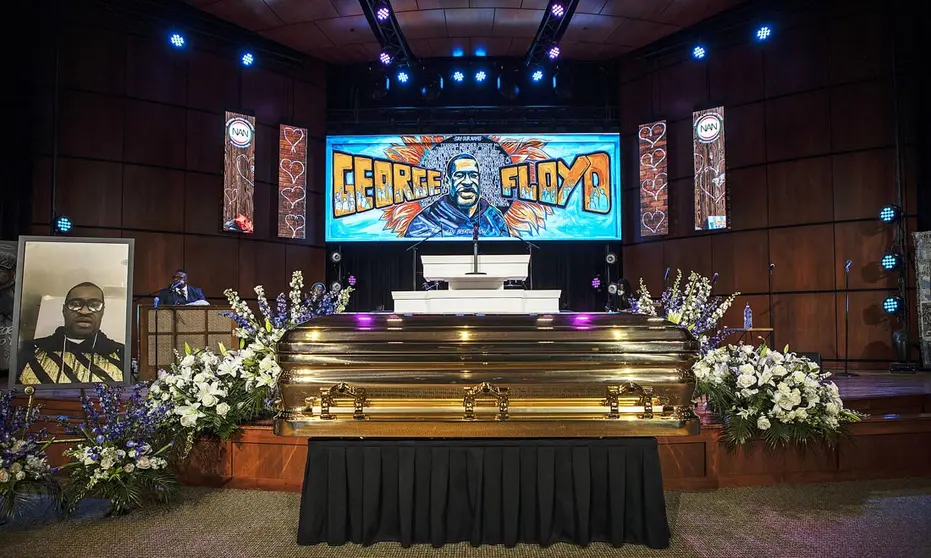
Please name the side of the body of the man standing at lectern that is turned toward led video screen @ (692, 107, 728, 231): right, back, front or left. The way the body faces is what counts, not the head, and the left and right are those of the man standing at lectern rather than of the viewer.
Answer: left

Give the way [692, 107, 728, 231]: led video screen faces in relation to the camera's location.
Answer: facing the viewer and to the left of the viewer

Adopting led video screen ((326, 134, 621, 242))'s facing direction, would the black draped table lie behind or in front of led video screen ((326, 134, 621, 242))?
in front

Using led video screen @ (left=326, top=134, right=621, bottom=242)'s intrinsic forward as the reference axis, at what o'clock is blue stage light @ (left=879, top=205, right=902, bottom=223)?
The blue stage light is roughly at 10 o'clock from the led video screen.

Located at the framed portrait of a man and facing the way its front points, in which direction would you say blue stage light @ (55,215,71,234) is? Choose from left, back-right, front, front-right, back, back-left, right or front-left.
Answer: back

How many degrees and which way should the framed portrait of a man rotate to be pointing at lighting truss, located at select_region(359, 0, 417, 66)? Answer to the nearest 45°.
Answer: approximately 135° to its left

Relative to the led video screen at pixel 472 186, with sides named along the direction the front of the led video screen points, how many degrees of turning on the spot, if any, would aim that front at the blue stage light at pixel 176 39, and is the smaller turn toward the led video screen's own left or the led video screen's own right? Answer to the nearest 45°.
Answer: approximately 90° to the led video screen's own right

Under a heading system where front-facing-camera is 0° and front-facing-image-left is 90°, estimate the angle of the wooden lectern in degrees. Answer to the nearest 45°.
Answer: approximately 0°
